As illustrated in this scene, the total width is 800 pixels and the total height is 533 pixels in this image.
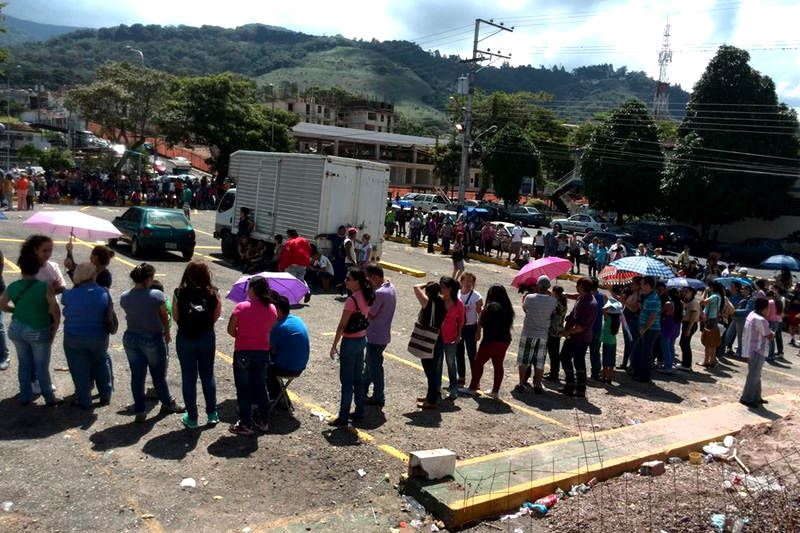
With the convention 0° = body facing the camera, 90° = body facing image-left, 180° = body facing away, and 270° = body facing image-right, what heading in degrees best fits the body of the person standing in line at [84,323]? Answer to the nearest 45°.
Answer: approximately 180°

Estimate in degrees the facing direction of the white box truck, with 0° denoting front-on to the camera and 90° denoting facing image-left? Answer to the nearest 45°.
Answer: approximately 135°

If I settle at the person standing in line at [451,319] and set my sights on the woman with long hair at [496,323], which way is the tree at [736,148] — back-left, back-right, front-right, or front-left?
front-left

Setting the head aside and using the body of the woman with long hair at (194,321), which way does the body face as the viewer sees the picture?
away from the camera

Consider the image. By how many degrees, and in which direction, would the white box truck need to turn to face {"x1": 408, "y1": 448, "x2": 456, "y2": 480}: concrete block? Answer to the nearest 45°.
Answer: approximately 135° to its left

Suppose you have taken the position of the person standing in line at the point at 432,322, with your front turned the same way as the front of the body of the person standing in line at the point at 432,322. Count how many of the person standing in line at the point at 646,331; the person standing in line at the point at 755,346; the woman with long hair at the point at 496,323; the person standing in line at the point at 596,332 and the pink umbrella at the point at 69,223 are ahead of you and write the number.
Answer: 1

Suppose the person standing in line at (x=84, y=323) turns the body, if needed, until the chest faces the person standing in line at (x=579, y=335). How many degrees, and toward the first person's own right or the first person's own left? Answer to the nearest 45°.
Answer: approximately 90° to the first person's own right

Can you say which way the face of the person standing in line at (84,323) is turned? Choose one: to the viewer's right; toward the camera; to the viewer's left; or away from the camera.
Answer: away from the camera

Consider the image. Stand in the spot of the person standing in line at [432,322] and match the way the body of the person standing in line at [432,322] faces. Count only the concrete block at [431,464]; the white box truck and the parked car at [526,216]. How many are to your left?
1

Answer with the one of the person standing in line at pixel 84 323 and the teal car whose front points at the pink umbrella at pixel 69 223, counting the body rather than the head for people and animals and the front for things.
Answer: the person standing in line

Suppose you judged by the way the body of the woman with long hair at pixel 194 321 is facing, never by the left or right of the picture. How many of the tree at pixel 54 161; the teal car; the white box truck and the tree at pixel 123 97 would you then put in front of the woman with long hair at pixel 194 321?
4

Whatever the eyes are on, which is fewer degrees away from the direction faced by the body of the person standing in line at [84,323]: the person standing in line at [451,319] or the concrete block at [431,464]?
the person standing in line
